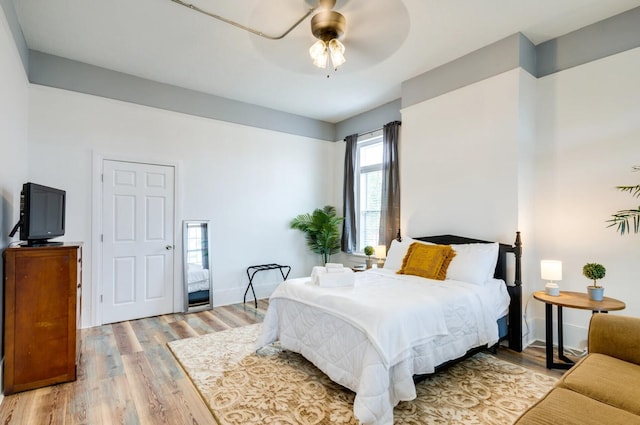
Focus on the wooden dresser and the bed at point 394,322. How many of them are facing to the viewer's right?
1

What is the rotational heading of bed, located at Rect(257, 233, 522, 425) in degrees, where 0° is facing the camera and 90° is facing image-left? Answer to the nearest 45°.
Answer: approximately 45°

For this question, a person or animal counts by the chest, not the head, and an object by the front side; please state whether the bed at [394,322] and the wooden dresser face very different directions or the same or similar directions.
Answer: very different directions

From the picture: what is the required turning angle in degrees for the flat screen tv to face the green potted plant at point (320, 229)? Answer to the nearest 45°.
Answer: approximately 45° to its left

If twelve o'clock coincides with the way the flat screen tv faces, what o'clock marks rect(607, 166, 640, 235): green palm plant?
The green palm plant is roughly at 12 o'clock from the flat screen tv.

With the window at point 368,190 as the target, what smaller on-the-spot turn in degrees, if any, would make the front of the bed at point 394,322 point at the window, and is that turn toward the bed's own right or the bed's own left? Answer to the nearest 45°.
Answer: approximately 135° to the bed's own right

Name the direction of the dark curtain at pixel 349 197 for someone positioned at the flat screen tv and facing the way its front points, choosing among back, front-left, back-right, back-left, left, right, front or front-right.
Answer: front-left

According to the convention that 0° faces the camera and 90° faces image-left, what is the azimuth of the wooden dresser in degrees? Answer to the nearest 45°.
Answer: approximately 270°

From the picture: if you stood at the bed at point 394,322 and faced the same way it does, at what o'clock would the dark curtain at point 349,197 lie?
The dark curtain is roughly at 4 o'clock from the bed.

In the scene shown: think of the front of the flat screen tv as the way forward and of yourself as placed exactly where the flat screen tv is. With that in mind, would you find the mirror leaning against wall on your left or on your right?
on your left

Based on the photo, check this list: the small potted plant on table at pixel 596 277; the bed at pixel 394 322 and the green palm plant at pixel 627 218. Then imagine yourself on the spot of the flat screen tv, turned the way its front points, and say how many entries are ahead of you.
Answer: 3

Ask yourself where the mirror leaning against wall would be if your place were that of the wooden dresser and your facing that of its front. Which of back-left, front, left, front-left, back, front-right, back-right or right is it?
front-left

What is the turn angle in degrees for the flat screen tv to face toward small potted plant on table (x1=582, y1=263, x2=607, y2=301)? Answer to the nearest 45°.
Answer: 0° — it already faces it

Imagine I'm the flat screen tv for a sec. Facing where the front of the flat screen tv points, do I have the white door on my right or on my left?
on my left

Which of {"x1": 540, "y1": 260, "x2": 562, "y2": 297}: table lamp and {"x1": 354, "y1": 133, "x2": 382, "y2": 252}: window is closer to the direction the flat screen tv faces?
the table lamp

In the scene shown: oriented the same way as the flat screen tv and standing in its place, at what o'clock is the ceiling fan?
The ceiling fan is roughly at 12 o'clock from the flat screen tv.
